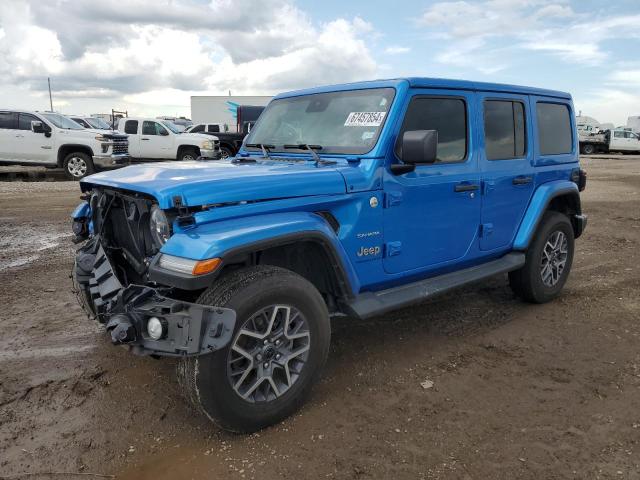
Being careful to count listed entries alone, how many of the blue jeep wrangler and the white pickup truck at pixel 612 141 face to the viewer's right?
1

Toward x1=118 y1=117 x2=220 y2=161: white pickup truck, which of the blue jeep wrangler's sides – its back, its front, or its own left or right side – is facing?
right

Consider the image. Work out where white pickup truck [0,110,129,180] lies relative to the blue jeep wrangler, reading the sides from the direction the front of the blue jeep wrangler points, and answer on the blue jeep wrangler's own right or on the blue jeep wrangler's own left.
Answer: on the blue jeep wrangler's own right

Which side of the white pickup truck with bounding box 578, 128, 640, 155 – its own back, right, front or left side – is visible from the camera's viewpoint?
right

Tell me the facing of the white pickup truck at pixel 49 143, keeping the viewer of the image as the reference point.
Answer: facing the viewer and to the right of the viewer

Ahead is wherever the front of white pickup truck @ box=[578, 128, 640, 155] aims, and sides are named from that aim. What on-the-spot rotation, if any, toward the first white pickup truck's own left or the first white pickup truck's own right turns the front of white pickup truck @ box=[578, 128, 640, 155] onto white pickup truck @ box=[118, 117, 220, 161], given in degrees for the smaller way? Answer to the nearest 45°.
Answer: approximately 135° to the first white pickup truck's own right

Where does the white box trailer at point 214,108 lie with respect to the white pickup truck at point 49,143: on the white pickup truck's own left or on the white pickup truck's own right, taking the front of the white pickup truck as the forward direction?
on the white pickup truck's own left
